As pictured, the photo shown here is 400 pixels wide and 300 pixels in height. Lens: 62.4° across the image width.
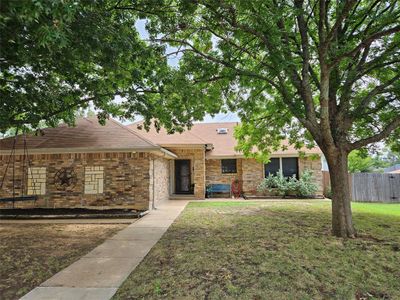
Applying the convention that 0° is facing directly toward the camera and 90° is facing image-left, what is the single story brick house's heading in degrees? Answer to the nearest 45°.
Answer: approximately 0°

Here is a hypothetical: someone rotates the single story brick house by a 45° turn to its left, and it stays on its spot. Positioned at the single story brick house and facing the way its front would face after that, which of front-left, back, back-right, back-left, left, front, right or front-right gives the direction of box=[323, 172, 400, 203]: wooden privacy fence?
front-left

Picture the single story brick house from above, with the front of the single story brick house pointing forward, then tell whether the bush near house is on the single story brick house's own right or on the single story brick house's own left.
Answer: on the single story brick house's own left
